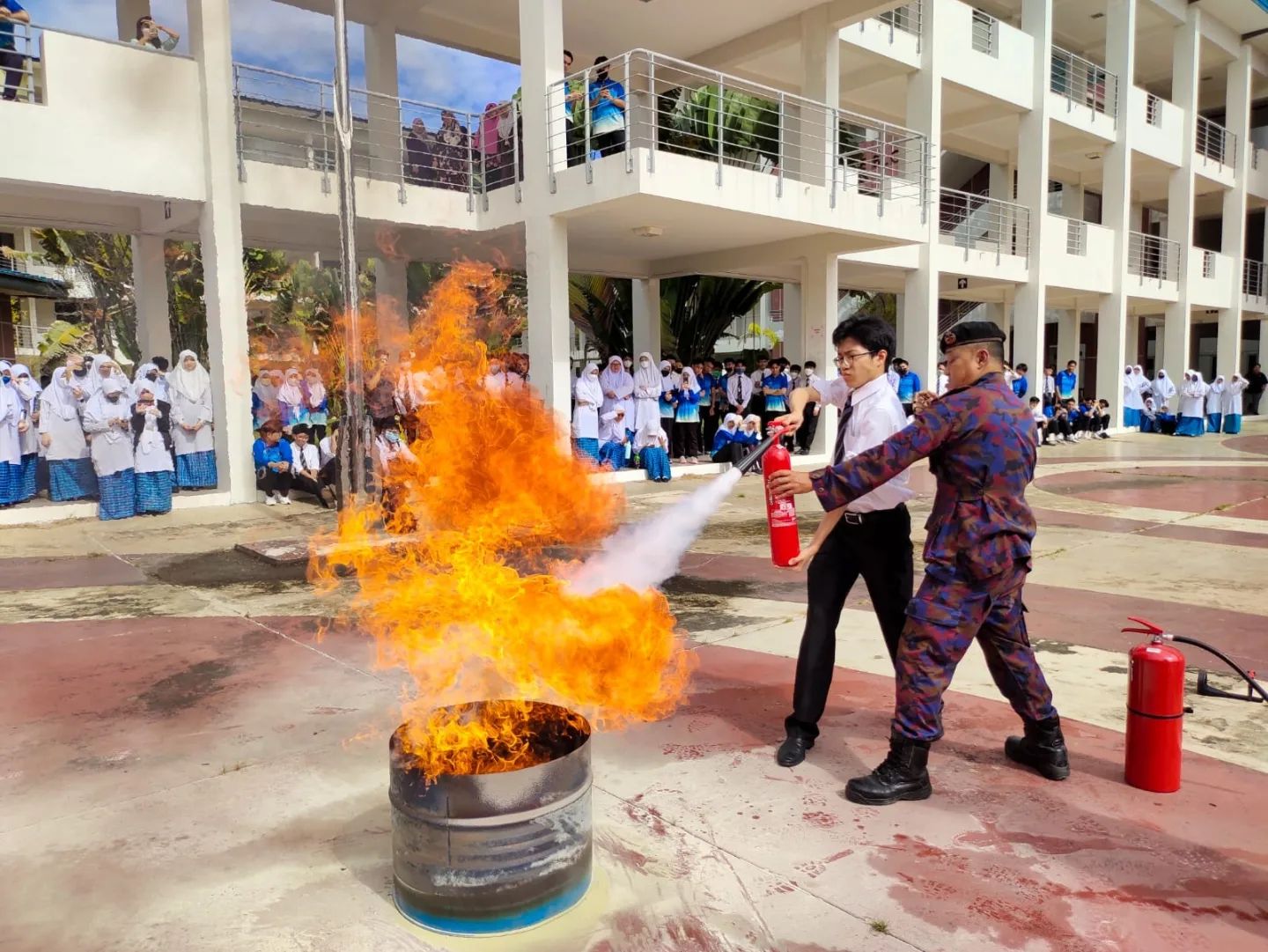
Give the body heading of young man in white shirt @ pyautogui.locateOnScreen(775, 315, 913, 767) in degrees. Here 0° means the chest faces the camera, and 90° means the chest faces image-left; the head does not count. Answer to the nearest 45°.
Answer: approximately 45°

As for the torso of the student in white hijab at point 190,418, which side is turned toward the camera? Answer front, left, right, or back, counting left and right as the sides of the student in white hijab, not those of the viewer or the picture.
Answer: front

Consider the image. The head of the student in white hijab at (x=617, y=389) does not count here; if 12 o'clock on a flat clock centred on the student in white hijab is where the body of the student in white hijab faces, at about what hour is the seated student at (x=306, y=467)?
The seated student is roughly at 2 o'clock from the student in white hijab.

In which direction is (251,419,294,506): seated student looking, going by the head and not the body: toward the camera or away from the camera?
toward the camera

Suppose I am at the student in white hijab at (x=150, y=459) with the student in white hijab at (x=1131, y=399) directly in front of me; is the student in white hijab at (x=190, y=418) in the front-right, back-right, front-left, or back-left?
front-left

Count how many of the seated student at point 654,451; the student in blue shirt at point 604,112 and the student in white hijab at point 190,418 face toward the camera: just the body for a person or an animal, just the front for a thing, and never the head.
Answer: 3

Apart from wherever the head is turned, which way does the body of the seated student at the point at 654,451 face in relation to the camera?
toward the camera

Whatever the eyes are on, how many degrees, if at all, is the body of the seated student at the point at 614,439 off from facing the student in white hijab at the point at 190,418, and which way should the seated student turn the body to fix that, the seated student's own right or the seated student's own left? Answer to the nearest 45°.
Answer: approximately 90° to the seated student's own right

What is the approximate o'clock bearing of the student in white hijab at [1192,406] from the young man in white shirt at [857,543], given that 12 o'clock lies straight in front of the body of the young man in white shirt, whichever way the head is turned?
The student in white hijab is roughly at 5 o'clock from the young man in white shirt.

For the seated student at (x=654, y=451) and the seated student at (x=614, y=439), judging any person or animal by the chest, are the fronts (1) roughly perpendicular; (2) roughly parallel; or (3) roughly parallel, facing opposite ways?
roughly parallel

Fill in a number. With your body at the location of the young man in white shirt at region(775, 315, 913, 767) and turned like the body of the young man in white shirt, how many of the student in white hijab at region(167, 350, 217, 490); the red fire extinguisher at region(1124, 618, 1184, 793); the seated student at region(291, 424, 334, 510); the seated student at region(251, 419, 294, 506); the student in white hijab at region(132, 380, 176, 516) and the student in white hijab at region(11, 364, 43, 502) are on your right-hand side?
5

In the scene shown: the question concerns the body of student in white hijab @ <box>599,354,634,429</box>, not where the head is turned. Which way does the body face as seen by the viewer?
toward the camera

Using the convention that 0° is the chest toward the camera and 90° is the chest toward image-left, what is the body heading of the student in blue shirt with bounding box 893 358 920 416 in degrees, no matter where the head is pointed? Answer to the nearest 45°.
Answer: approximately 45°

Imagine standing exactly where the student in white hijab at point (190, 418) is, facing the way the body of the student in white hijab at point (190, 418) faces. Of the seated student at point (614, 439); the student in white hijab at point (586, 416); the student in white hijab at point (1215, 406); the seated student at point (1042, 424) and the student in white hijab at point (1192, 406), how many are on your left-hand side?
5
